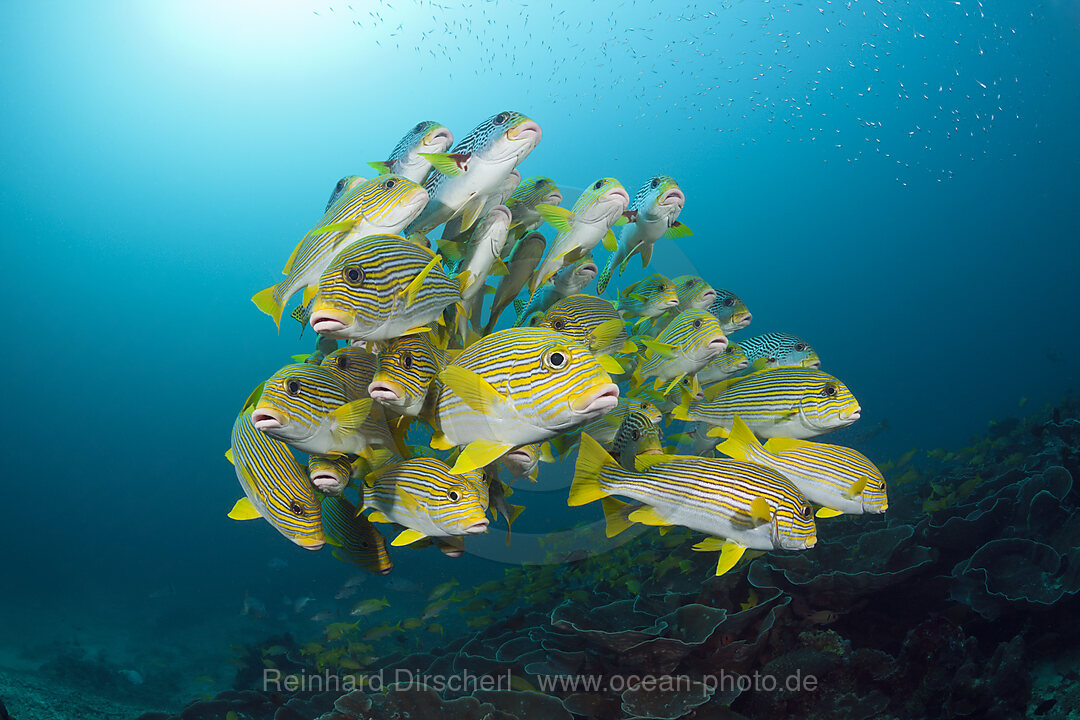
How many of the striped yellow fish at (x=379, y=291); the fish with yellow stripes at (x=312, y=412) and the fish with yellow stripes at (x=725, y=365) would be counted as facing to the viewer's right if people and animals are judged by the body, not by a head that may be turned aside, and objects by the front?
1

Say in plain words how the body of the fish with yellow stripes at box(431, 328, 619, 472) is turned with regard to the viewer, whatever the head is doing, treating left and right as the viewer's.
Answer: facing the viewer and to the right of the viewer

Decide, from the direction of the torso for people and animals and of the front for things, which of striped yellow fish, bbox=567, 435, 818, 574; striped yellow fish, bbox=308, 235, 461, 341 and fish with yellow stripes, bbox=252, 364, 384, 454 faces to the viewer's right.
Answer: striped yellow fish, bbox=567, 435, 818, 574

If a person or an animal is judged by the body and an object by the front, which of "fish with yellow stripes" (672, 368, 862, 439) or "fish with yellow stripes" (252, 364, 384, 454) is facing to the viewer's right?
"fish with yellow stripes" (672, 368, 862, 439)

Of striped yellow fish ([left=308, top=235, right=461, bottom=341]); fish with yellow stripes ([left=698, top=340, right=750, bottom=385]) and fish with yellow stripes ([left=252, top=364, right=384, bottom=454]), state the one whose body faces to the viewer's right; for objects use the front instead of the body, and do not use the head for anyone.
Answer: fish with yellow stripes ([left=698, top=340, right=750, bottom=385])

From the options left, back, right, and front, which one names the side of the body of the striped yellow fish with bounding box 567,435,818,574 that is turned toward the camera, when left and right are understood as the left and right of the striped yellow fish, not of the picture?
right
